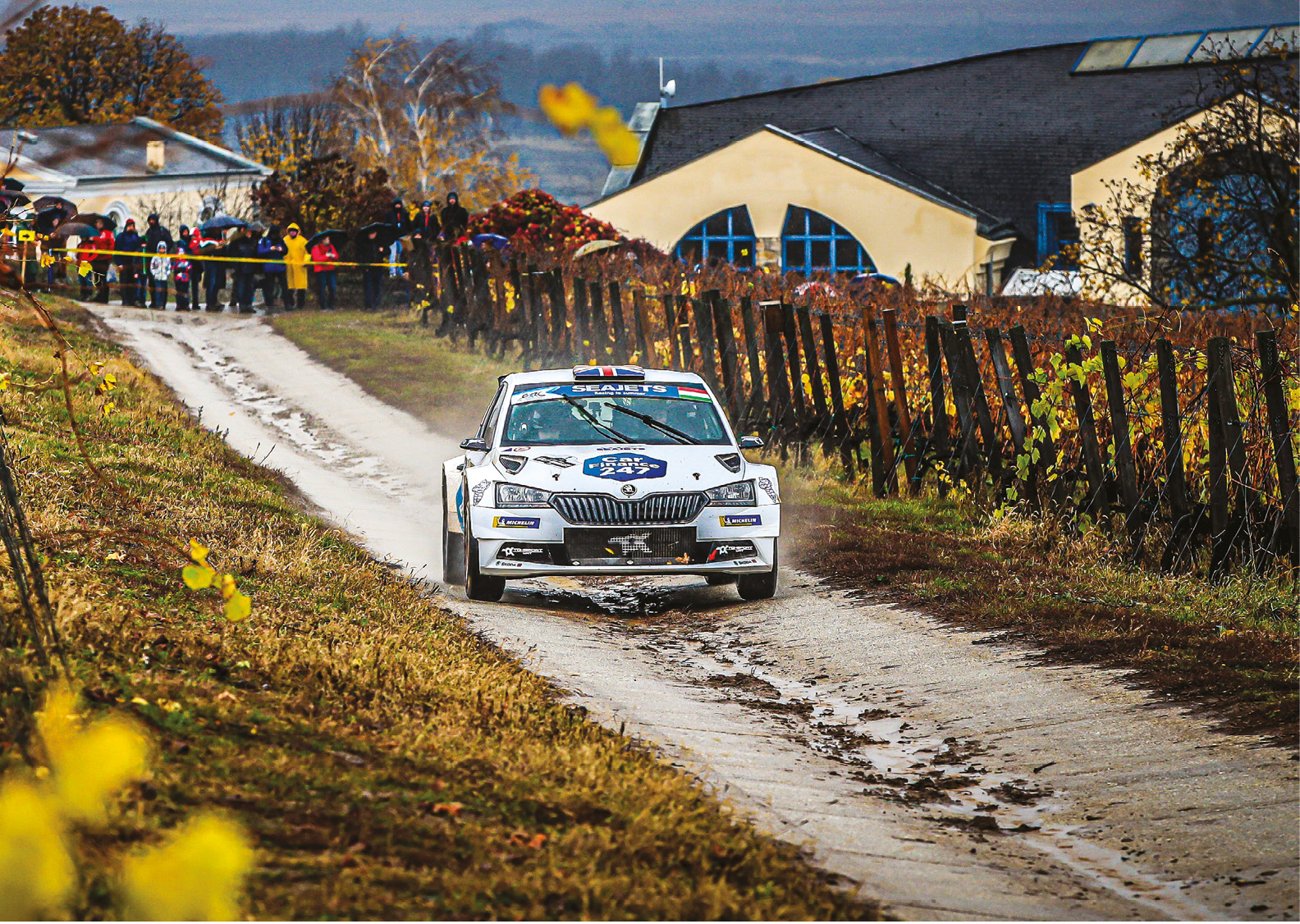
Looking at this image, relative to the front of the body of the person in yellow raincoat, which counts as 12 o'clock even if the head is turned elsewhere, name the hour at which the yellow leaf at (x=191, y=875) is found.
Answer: The yellow leaf is roughly at 12 o'clock from the person in yellow raincoat.

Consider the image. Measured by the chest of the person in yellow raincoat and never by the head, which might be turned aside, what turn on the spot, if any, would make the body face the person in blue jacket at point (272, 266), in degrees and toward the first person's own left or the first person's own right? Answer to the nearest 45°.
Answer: approximately 135° to the first person's own right

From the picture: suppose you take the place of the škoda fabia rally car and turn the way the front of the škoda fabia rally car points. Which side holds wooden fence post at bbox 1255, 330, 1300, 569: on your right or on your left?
on your left

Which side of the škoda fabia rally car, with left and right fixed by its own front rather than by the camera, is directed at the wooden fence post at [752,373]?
back

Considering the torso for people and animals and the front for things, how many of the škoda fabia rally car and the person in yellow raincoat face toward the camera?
2

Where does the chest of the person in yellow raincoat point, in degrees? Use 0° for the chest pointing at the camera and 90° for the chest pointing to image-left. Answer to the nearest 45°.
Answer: approximately 0°

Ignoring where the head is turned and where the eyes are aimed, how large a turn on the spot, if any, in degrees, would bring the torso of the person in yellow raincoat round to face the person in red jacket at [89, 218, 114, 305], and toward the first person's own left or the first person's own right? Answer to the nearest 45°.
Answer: approximately 90° to the first person's own right

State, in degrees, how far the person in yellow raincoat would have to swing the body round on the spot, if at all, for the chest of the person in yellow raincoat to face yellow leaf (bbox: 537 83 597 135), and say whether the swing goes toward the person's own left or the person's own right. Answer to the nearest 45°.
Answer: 0° — they already face it
